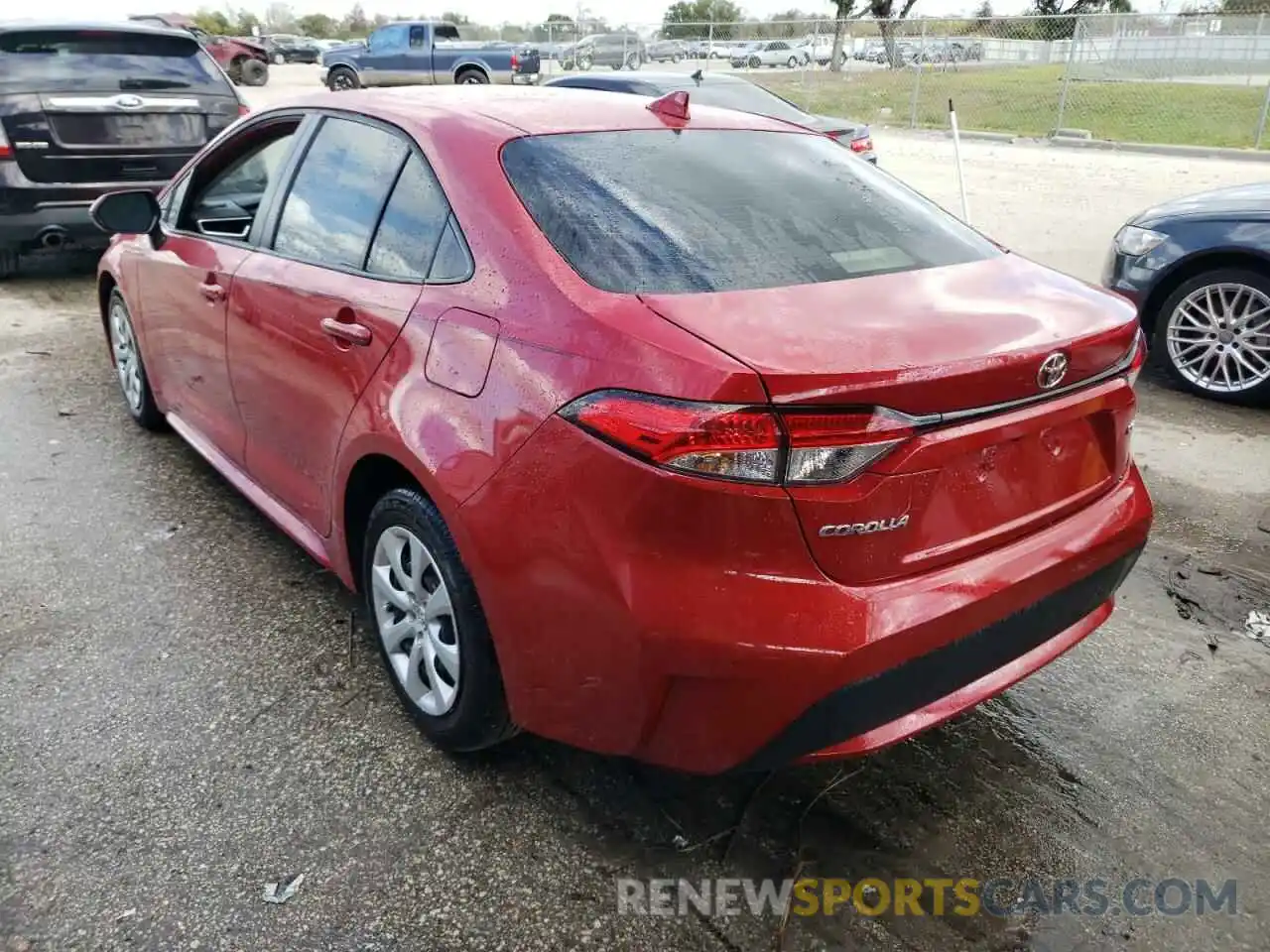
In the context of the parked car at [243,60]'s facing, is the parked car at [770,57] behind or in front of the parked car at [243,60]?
in front

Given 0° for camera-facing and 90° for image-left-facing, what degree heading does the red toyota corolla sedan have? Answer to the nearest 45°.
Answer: approximately 135°

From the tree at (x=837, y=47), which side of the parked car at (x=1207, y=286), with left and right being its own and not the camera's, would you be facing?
right

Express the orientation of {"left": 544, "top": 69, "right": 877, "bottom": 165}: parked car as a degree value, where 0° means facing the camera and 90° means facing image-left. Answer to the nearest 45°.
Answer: approximately 135°

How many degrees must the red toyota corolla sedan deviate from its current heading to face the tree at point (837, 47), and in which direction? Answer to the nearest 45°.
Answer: approximately 45° to its right

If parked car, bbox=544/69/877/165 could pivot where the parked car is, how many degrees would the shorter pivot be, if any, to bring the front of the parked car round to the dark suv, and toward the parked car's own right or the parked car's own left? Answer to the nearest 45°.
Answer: approximately 90° to the parked car's own left

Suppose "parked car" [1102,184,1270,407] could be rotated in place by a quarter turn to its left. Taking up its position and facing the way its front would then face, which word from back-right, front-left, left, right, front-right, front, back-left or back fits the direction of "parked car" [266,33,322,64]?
back-right

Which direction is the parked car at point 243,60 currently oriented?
to the viewer's right

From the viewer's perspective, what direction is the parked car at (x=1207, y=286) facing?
to the viewer's left

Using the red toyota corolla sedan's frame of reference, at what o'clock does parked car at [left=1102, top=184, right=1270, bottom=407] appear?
The parked car is roughly at 3 o'clock from the red toyota corolla sedan.

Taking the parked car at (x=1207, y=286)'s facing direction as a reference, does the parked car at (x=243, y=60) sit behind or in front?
in front

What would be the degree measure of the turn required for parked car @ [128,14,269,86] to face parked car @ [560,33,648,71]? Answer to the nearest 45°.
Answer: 0° — it already faces it
